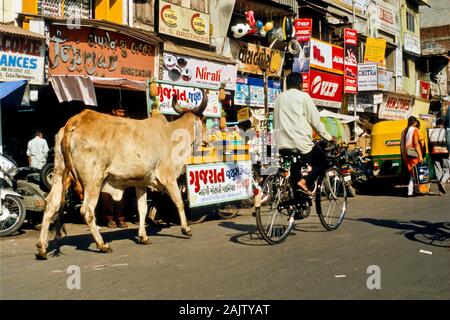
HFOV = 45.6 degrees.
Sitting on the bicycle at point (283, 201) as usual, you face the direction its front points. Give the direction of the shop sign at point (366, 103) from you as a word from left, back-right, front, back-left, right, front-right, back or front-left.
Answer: front-left

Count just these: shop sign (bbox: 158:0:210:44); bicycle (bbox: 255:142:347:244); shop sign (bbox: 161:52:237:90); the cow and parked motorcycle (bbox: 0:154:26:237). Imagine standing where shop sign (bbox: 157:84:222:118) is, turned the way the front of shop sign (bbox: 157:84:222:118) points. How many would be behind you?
2

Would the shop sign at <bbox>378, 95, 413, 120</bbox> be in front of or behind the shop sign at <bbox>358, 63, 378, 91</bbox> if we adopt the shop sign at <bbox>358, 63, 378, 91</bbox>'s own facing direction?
behind

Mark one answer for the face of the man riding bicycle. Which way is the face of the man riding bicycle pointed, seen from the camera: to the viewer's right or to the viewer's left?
to the viewer's right

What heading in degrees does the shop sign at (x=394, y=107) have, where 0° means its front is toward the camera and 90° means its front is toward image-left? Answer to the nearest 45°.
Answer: approximately 0°

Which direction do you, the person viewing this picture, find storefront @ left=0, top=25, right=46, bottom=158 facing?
facing the viewer and to the right of the viewer

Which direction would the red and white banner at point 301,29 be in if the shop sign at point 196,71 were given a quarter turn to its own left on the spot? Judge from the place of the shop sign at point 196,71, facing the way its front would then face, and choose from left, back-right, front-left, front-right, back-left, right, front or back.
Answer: front

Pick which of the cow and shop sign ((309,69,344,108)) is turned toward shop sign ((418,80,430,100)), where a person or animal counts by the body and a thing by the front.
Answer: the cow

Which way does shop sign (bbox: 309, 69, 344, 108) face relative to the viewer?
toward the camera
